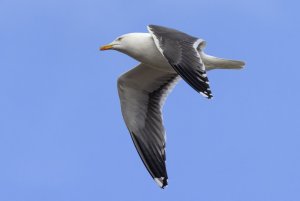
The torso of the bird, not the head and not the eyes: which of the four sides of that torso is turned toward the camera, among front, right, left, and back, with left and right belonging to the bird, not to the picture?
left
